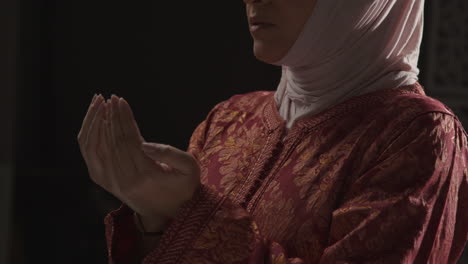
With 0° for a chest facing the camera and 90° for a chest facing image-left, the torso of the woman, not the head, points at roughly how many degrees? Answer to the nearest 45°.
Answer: approximately 45°
